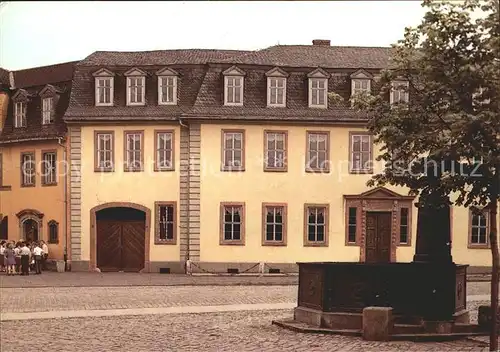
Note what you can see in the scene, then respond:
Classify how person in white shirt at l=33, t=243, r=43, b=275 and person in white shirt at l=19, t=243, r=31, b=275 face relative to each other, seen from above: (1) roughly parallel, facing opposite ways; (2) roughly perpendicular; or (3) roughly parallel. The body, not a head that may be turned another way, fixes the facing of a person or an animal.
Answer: roughly parallel

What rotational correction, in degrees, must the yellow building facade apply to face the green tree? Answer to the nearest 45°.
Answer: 0° — it already faces it

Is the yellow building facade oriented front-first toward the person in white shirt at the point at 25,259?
no

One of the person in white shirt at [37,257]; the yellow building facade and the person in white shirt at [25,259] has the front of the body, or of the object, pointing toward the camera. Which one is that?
the yellow building facade

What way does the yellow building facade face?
toward the camera
